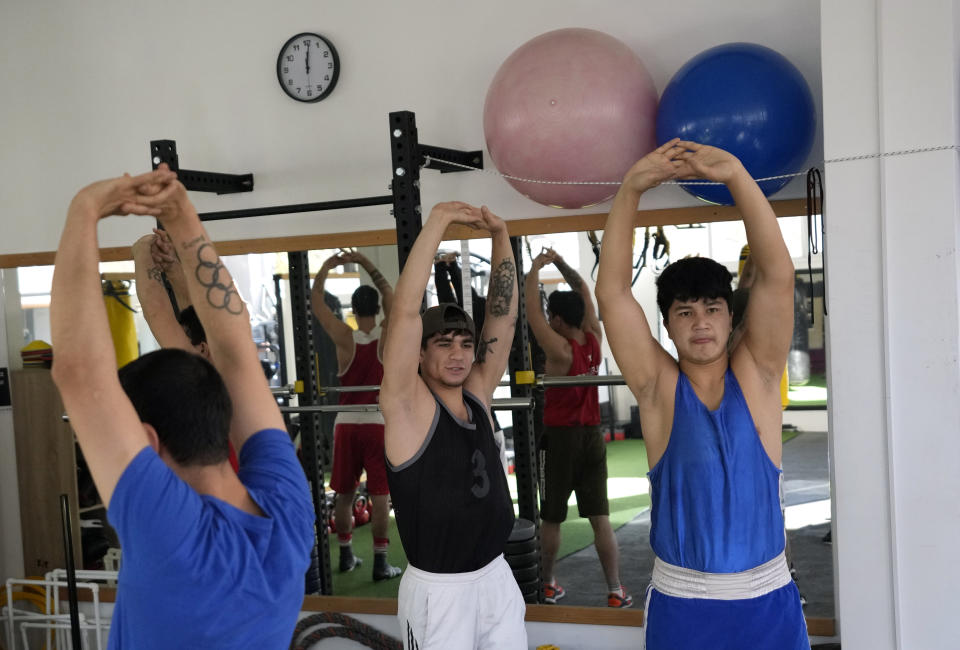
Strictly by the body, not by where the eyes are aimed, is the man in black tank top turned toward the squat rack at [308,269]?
no

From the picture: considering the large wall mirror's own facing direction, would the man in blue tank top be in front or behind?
in front

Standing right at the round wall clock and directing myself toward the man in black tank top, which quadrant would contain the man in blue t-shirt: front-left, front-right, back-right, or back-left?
front-right

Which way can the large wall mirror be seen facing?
toward the camera

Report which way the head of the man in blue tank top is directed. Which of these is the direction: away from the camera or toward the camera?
toward the camera

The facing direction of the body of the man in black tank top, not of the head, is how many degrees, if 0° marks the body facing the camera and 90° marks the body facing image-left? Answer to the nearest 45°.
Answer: approximately 315°

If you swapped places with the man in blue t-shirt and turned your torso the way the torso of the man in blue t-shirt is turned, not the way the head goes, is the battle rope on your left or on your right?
on your right

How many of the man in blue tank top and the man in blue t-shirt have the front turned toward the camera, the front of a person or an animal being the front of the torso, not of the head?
1

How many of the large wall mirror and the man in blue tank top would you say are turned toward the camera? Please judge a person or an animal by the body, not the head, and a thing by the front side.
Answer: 2

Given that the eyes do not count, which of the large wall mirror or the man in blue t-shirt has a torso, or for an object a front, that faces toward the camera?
the large wall mirror

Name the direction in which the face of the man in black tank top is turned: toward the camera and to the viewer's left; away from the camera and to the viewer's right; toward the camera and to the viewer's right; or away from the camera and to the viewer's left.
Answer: toward the camera and to the viewer's right

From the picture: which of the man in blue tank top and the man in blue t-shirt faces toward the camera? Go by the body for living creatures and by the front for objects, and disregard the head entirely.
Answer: the man in blue tank top
